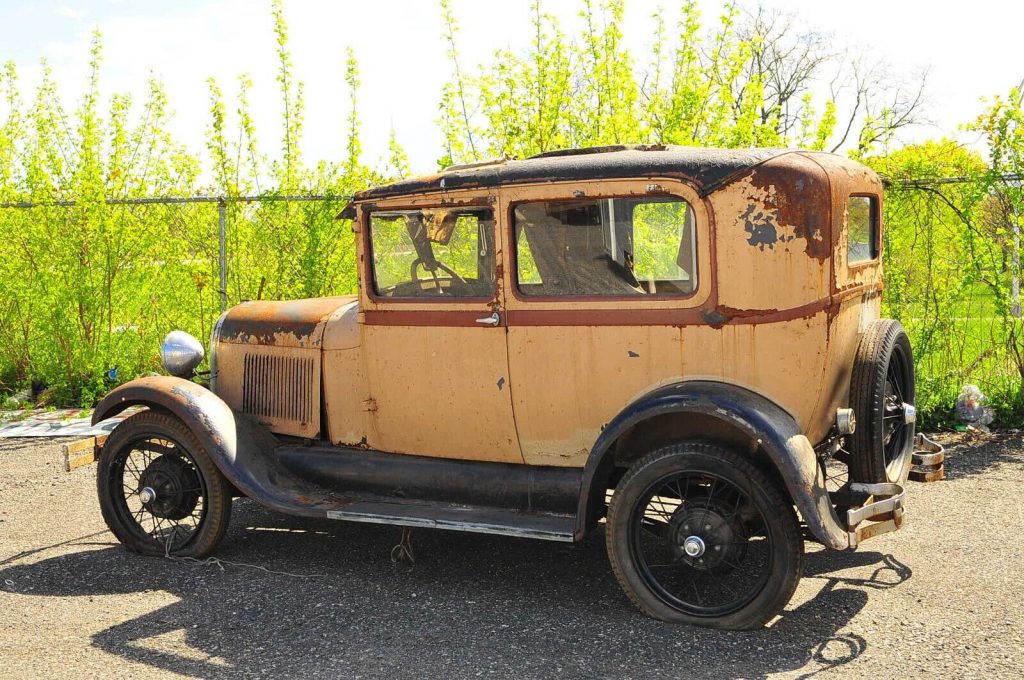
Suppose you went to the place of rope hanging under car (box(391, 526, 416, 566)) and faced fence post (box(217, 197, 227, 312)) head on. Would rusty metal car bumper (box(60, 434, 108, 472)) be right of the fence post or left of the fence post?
left

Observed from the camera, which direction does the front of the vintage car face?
facing away from the viewer and to the left of the viewer

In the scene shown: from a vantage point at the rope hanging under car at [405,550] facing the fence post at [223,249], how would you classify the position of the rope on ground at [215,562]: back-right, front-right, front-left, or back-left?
front-left

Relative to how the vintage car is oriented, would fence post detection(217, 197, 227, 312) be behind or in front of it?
in front

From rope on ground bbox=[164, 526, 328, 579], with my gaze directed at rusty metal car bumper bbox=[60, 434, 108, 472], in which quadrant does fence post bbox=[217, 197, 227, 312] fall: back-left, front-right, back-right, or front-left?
front-right

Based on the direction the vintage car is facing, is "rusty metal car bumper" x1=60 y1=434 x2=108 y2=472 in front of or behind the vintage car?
in front

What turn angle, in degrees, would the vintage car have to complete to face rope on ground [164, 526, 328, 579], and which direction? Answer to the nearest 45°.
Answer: approximately 45° to its left
